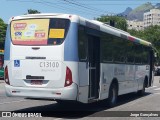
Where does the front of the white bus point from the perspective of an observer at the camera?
facing away from the viewer and to the right of the viewer
